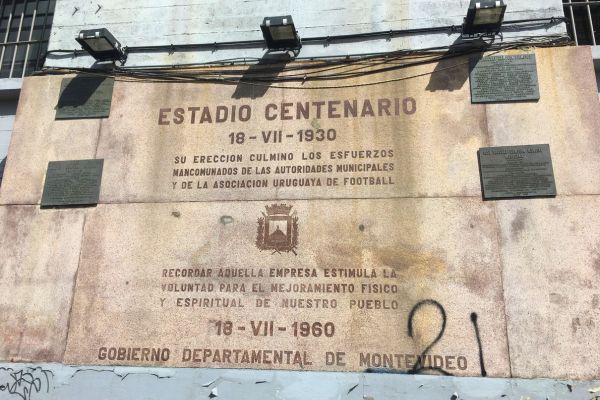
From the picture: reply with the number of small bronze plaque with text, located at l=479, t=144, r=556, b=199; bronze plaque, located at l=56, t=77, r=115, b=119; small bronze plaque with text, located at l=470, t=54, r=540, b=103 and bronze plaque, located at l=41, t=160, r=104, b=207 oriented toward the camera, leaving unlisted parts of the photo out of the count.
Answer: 4

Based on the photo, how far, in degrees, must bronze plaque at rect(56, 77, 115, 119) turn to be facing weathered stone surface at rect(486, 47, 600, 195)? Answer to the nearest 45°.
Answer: approximately 45° to its left

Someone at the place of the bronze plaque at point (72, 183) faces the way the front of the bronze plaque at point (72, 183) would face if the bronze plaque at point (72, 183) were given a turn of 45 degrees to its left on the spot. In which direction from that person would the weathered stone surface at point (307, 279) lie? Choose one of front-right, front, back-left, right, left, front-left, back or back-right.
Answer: front

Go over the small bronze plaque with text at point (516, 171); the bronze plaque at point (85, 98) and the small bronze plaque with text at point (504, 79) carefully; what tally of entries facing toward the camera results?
3

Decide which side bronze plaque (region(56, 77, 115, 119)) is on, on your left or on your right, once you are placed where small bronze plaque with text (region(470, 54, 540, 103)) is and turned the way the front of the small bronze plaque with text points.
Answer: on your right

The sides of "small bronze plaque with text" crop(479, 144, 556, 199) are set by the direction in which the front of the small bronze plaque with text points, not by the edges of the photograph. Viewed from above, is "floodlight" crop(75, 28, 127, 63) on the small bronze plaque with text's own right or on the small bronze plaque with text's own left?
on the small bronze plaque with text's own right

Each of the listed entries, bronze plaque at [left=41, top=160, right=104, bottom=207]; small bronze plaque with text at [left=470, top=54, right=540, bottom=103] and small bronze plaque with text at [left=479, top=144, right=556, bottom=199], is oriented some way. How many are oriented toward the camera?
3

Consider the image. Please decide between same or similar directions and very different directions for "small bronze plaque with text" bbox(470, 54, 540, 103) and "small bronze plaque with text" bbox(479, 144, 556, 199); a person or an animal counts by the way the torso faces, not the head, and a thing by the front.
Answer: same or similar directions

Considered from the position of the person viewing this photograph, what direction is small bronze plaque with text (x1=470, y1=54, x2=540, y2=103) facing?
facing the viewer

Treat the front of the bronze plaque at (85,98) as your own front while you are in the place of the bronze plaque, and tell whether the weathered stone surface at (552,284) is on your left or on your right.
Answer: on your left

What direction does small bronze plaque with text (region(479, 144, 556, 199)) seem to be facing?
toward the camera

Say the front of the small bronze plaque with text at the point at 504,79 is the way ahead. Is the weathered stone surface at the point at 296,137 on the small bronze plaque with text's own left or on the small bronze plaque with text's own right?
on the small bronze plaque with text's own right

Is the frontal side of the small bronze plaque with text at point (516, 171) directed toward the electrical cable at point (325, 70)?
no
